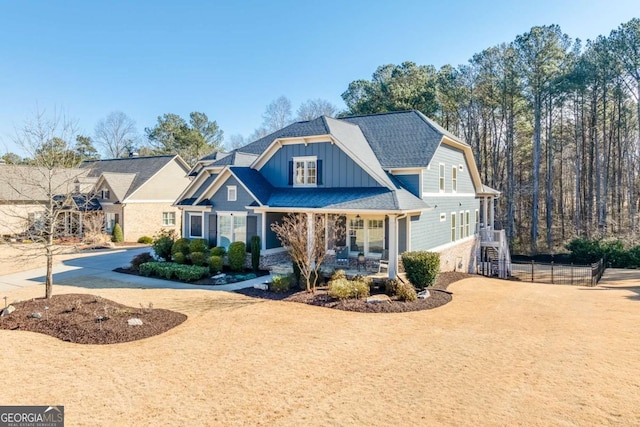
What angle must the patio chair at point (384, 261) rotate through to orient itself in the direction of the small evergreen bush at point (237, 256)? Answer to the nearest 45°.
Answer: approximately 45° to its right

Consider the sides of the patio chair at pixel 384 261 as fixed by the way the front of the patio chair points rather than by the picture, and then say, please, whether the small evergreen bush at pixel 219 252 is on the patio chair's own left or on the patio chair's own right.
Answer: on the patio chair's own right

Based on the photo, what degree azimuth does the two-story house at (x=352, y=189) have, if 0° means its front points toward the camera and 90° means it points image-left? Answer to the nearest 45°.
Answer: approximately 45°

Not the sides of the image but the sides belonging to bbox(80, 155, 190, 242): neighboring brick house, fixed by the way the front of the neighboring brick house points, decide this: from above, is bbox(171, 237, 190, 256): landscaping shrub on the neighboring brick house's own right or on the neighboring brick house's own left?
on the neighboring brick house's own left

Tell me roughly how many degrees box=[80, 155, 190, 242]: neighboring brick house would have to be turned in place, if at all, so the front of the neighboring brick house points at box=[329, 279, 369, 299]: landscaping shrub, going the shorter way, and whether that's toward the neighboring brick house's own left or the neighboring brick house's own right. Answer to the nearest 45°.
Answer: approximately 45° to the neighboring brick house's own left

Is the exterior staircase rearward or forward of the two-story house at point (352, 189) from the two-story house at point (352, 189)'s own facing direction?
rearward

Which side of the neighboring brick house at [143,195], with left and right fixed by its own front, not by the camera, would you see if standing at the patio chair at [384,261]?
left

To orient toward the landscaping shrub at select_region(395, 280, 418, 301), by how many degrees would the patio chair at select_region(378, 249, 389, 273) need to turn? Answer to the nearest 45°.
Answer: approximately 45° to its left

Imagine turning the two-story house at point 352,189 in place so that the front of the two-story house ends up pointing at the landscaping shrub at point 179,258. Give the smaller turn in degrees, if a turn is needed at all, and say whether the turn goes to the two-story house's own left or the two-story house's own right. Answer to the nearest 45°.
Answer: approximately 45° to the two-story house's own right

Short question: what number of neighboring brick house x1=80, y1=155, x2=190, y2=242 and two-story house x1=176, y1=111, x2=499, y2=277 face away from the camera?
0

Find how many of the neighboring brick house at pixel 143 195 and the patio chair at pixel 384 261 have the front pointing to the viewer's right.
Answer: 0

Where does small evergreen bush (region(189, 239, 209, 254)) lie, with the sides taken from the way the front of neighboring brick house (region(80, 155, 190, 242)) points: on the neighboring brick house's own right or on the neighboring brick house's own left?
on the neighboring brick house's own left
